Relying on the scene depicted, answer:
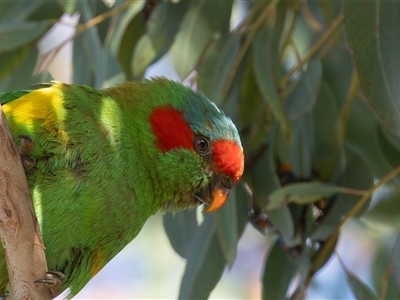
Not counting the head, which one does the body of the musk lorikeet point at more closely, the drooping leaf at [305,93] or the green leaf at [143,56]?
the drooping leaf

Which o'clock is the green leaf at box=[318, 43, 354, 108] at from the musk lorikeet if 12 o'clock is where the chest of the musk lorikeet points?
The green leaf is roughly at 11 o'clock from the musk lorikeet.

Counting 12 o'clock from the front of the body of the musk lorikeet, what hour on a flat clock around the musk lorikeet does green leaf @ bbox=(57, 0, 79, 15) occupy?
The green leaf is roughly at 9 o'clock from the musk lorikeet.

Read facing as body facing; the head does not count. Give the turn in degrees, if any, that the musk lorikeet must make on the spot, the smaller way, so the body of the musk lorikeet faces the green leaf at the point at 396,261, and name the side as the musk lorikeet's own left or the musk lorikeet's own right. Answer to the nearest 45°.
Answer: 0° — it already faces it

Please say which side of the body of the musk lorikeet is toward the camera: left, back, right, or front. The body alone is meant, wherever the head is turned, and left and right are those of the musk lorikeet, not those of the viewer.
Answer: right

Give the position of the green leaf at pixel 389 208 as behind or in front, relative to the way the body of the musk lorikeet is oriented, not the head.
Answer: in front
